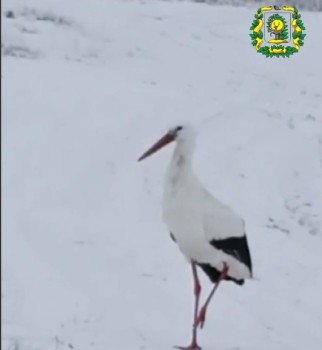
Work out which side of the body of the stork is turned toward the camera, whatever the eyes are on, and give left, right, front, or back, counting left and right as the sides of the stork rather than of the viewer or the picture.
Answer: left
